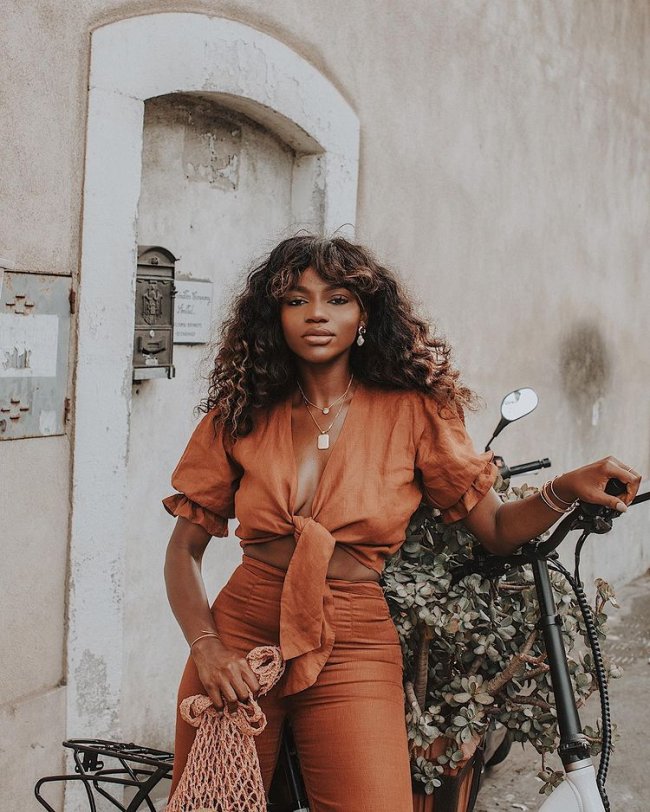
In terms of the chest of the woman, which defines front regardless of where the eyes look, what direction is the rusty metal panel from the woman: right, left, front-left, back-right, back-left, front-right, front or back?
back-right

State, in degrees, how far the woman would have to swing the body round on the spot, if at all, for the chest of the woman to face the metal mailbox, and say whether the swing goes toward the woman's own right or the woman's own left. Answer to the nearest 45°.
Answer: approximately 135° to the woman's own right

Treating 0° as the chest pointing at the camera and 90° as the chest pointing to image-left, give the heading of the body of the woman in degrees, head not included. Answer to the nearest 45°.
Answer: approximately 0°
